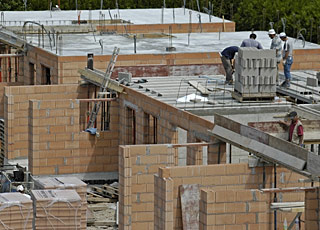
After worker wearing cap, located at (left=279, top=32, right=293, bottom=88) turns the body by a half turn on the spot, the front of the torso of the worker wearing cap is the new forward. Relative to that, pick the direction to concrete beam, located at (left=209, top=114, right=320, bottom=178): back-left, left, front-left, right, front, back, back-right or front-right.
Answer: right

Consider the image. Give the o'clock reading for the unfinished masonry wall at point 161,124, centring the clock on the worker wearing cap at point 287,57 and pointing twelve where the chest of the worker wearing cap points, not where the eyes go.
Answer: The unfinished masonry wall is roughly at 11 o'clock from the worker wearing cap.

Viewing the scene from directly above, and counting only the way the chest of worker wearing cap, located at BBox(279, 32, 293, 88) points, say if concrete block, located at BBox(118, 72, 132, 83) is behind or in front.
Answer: in front

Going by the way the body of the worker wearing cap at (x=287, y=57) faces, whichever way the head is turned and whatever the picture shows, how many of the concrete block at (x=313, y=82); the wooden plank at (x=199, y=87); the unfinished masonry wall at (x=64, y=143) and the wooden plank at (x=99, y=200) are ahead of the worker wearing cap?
3

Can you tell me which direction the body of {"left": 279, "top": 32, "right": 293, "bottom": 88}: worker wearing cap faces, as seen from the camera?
to the viewer's left

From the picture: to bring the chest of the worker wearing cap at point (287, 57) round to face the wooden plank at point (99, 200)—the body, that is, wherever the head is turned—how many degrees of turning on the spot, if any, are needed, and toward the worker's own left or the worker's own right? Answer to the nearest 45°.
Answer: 0° — they already face it

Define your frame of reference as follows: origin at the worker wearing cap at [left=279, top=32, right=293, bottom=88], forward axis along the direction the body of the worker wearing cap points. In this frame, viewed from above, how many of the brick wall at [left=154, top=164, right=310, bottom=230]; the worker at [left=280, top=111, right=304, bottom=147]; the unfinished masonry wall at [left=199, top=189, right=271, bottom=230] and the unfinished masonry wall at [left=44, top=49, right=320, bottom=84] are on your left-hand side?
3

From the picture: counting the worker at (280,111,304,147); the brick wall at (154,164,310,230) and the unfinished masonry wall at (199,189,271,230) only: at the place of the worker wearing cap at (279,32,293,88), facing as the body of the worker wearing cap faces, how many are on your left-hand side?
3

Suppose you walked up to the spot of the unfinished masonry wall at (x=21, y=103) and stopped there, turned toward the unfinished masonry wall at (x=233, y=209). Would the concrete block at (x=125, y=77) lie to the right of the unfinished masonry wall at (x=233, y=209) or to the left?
left

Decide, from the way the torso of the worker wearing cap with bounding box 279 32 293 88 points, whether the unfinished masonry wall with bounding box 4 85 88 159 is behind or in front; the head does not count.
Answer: in front

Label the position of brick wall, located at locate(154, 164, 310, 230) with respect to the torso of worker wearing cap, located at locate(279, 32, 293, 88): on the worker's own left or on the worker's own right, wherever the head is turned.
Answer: on the worker's own left

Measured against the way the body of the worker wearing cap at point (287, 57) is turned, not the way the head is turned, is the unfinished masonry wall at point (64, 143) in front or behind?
in front

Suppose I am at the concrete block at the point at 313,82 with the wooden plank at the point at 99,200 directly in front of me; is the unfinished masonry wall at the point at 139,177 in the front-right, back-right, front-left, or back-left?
front-left
